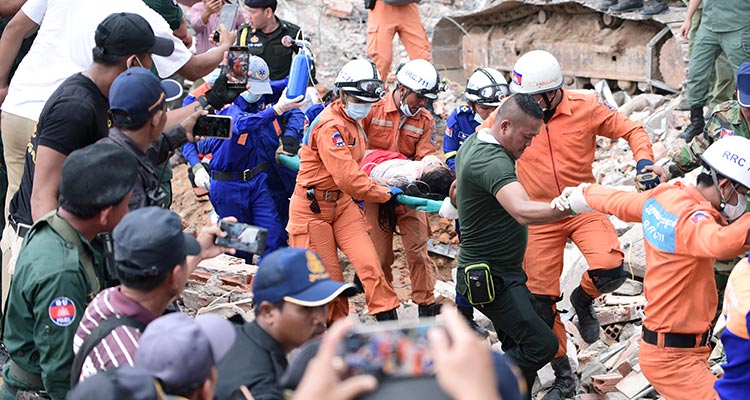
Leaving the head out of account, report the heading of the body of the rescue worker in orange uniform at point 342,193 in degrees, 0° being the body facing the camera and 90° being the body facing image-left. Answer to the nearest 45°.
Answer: approximately 315°

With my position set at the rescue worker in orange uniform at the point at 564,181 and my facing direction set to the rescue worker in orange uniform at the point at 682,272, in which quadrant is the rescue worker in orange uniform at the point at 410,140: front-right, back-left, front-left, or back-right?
back-right

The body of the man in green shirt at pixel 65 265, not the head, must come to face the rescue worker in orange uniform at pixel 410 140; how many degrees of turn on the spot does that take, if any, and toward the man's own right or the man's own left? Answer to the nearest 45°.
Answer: approximately 45° to the man's own left

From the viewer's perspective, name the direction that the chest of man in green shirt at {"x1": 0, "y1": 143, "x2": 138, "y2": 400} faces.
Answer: to the viewer's right
